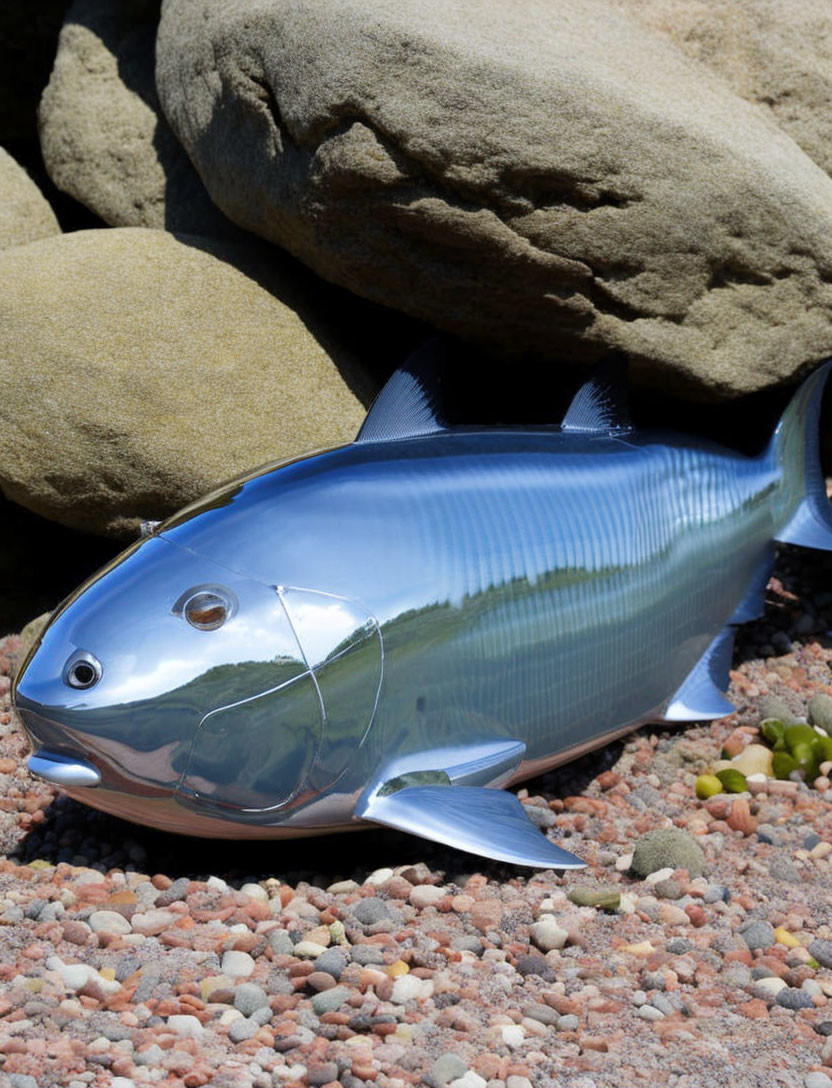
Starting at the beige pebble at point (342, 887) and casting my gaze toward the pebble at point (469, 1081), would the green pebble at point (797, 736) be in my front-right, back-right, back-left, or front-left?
back-left

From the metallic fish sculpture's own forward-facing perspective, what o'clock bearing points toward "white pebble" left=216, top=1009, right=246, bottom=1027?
The white pebble is roughly at 11 o'clock from the metallic fish sculpture.

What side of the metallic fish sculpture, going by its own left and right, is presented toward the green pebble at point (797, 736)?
back

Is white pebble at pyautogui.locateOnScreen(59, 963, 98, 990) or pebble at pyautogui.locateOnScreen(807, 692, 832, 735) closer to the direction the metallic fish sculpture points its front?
the white pebble

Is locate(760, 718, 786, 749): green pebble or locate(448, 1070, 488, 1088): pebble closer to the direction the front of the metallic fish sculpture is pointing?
the pebble

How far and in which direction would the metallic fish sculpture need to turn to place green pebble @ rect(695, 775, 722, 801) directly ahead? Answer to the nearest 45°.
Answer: approximately 180°

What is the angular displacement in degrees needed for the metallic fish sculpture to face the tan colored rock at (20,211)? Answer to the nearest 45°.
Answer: approximately 90° to its right

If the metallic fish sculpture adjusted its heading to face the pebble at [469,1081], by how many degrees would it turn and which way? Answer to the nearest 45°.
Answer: approximately 45° to its left
